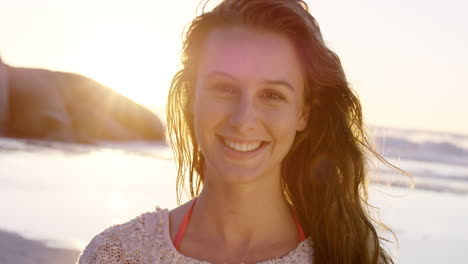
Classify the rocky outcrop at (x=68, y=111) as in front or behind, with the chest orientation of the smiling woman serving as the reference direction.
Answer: behind

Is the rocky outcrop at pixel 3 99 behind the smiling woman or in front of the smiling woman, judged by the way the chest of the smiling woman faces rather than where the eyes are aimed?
behind

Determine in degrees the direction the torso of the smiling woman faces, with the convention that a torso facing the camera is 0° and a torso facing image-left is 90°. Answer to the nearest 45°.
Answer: approximately 0°
